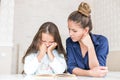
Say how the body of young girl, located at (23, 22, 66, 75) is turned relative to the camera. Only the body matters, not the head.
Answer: toward the camera

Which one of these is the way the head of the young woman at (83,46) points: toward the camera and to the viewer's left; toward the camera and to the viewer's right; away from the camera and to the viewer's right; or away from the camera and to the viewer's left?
toward the camera and to the viewer's left
